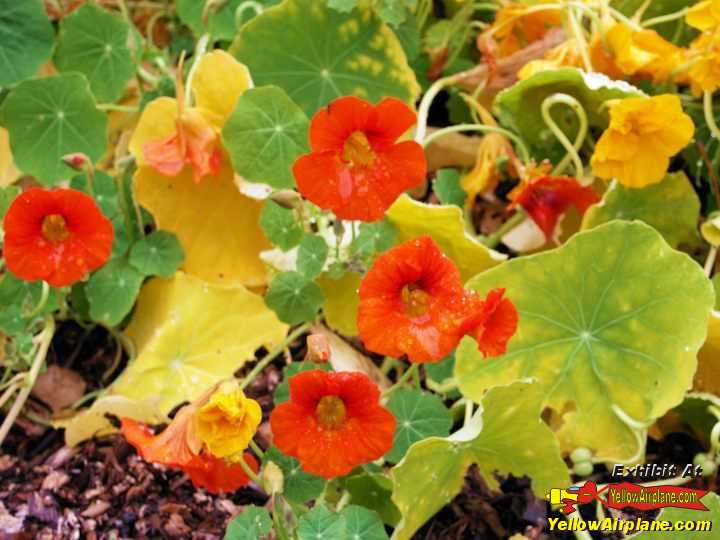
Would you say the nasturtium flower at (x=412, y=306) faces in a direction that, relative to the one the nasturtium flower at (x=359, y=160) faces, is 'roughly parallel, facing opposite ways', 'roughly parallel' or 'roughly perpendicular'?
roughly parallel

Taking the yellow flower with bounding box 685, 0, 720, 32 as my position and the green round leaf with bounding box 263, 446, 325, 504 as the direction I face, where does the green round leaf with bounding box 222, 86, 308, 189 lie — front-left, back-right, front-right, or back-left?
front-right

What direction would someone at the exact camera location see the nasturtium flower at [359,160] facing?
facing the viewer

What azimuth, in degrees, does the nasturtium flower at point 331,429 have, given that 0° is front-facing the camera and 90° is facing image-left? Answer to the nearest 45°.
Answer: approximately 0°

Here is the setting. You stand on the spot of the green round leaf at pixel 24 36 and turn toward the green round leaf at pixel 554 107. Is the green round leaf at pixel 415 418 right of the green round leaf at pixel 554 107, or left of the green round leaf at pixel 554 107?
right

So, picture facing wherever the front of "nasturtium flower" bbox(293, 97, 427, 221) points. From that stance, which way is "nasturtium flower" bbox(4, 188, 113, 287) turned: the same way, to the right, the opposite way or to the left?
the same way

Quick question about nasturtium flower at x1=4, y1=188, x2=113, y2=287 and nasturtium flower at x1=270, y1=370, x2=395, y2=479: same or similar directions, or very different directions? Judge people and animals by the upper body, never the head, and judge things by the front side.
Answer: same or similar directions

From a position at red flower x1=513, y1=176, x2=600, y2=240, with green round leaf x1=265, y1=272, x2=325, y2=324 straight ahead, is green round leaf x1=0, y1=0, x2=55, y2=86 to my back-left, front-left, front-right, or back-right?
front-right

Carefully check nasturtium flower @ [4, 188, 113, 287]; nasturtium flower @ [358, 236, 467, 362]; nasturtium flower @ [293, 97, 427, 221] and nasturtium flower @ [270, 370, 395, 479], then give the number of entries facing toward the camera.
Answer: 4

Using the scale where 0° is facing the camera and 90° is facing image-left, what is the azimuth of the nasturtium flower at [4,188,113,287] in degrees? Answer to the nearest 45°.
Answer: approximately 0°

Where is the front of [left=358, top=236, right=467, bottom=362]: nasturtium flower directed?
toward the camera

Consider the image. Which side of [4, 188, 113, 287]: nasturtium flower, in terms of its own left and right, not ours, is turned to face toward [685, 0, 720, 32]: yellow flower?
left
